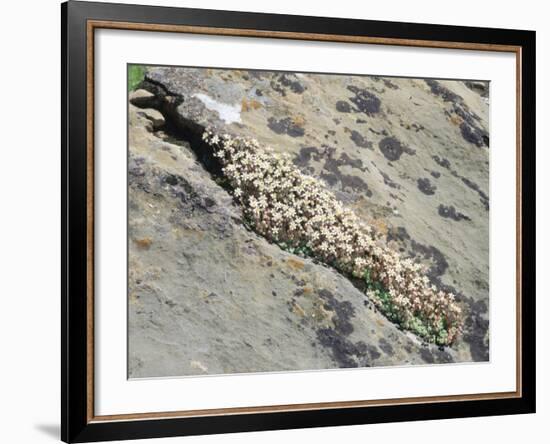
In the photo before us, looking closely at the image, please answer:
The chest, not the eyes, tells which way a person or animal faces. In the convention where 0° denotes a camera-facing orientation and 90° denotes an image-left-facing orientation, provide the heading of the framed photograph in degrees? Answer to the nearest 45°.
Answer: approximately 315°
